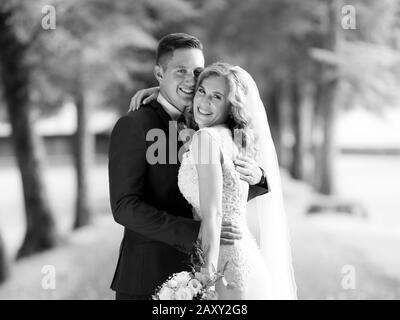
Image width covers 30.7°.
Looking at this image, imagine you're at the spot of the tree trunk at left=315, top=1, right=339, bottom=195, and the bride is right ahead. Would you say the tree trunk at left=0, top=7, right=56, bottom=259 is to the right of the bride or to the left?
right

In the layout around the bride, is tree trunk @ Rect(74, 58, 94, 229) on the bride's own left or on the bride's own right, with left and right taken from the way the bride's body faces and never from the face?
on the bride's own right

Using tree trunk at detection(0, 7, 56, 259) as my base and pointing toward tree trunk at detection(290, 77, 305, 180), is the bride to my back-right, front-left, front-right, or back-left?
back-right
